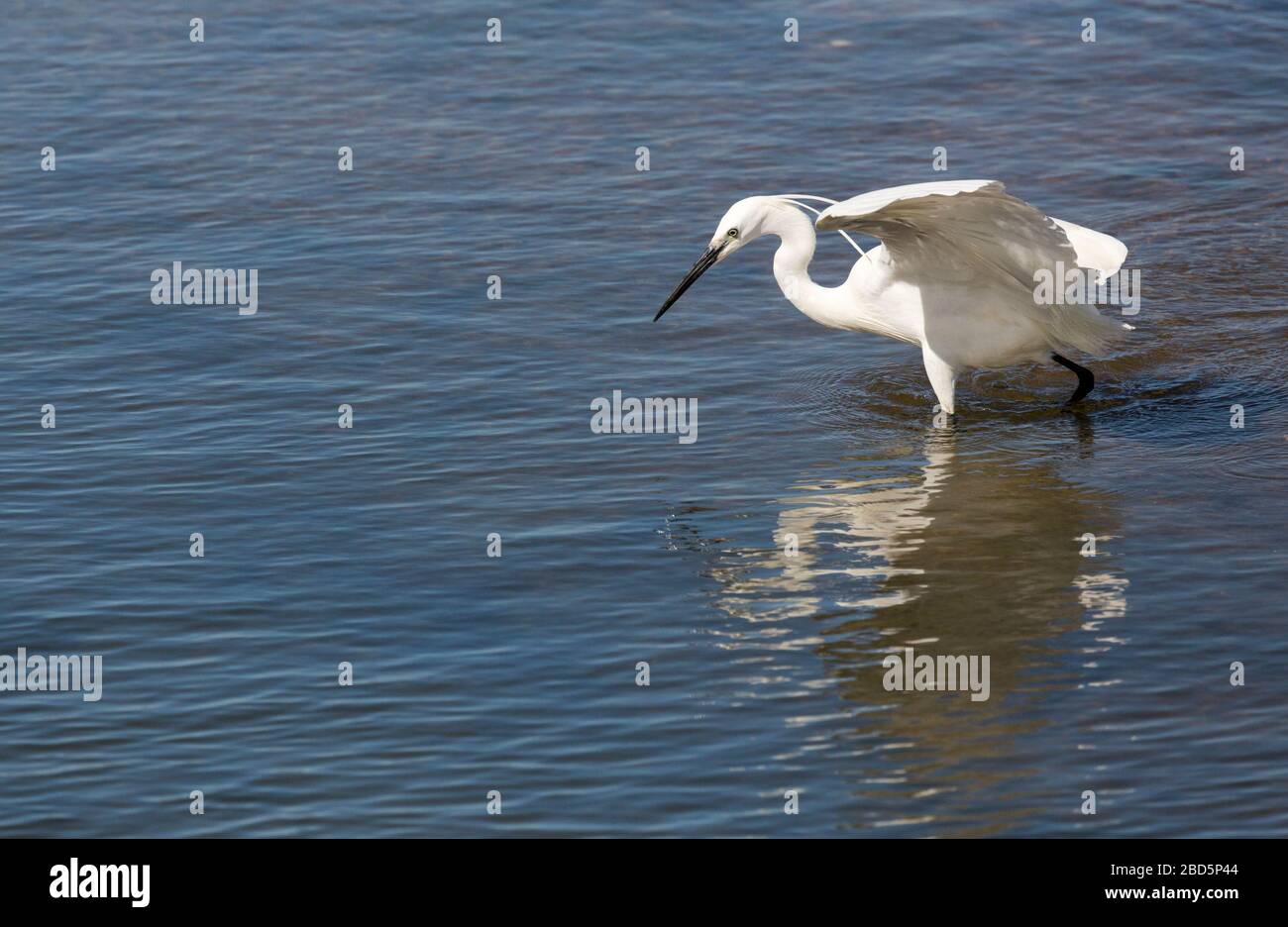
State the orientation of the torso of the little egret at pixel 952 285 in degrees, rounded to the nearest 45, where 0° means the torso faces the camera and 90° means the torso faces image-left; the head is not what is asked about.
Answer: approximately 90°
